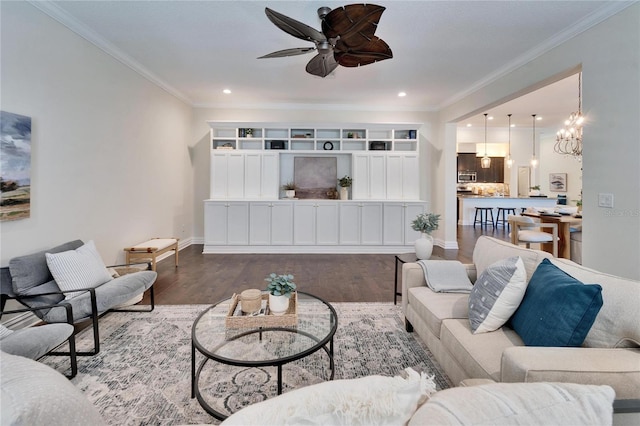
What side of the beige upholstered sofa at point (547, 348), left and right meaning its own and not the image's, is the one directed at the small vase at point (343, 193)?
right

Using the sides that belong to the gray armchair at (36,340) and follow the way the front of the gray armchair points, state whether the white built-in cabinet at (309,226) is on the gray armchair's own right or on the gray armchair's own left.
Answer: on the gray armchair's own left

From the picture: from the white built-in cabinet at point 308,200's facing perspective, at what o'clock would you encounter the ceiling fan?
The ceiling fan is roughly at 12 o'clock from the white built-in cabinet.

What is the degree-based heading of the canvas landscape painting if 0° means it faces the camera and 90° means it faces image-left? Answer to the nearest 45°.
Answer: approximately 315°

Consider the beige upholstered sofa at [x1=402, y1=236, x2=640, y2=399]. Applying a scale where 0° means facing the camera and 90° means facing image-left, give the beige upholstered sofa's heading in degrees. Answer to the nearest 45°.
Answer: approximately 45°

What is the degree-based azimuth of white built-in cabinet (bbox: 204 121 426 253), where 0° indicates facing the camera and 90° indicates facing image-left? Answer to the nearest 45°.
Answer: approximately 0°

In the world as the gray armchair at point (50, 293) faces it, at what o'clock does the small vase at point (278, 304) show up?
The small vase is roughly at 12 o'clock from the gray armchair.

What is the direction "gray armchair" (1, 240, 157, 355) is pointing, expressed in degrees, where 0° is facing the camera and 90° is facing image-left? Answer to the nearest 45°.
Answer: approximately 315°

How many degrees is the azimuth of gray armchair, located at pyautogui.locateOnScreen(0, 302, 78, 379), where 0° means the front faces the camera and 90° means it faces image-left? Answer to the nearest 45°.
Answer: approximately 315°
